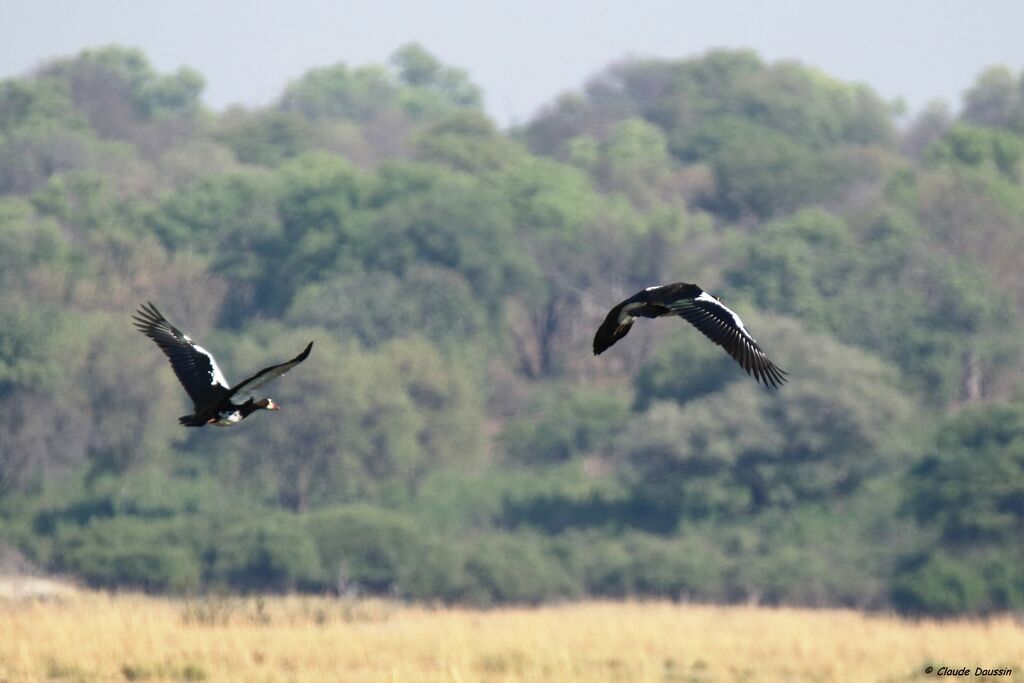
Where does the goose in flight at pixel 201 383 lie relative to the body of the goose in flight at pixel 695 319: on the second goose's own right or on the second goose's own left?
on the second goose's own left
